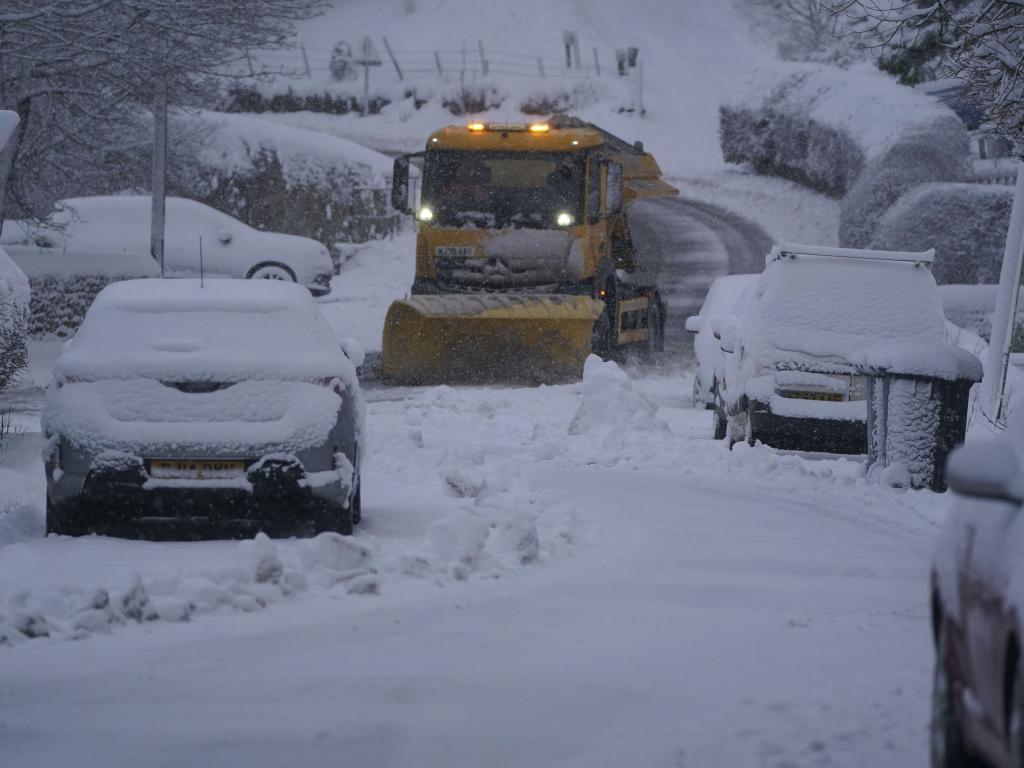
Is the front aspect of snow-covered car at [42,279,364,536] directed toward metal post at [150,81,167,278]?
yes

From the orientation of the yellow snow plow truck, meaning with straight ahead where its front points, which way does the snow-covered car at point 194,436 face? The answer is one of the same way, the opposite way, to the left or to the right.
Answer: the opposite way

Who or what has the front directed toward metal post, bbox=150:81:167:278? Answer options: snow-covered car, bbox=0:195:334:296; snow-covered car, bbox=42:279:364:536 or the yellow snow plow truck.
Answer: snow-covered car, bbox=42:279:364:536

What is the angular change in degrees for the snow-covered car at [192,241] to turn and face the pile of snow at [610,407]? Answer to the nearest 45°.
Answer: approximately 90° to its right

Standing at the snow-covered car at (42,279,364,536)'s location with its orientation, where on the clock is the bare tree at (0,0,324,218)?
The bare tree is roughly at 12 o'clock from the snow-covered car.

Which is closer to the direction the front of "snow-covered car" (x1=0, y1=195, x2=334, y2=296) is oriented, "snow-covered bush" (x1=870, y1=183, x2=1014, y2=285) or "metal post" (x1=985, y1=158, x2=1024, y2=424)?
the snow-covered bush

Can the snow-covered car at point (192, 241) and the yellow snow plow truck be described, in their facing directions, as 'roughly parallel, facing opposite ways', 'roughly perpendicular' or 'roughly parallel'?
roughly perpendicular

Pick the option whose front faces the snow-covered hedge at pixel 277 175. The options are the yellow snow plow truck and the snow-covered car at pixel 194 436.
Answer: the snow-covered car

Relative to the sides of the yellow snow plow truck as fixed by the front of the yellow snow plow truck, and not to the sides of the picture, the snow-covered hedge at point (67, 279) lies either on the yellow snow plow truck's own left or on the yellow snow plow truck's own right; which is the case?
on the yellow snow plow truck's own right

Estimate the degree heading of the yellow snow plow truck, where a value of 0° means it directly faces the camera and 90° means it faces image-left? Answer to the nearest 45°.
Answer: approximately 0°

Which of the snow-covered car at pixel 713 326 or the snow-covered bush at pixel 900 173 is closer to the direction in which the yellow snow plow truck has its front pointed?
the snow-covered car

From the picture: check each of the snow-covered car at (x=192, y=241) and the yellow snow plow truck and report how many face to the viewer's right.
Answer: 1

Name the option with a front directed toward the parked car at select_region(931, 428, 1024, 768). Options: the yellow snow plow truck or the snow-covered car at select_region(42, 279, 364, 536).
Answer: the yellow snow plow truck

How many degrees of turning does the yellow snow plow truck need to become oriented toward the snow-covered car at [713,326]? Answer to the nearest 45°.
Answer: approximately 45° to its left

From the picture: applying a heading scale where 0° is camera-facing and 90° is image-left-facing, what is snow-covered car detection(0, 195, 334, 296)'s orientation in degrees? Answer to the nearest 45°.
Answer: approximately 270°

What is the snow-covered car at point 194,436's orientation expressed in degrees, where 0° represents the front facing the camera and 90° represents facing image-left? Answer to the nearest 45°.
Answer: approximately 180°
